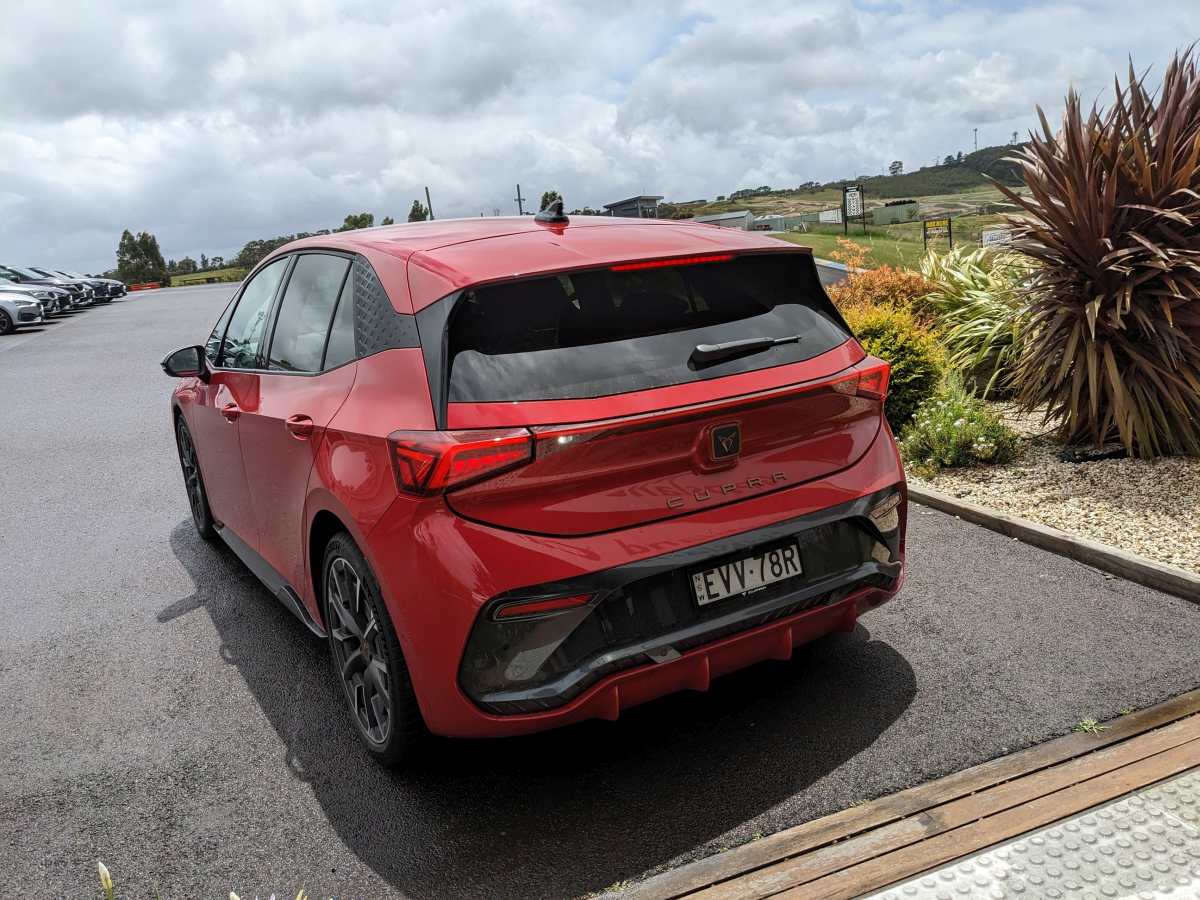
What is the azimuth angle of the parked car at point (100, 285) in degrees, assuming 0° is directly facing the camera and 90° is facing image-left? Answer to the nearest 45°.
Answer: approximately 315°

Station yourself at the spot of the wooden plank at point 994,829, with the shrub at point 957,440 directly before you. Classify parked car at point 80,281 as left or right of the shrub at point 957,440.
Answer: left

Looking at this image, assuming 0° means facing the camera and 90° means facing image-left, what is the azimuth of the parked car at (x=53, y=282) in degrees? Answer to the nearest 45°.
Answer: approximately 315°

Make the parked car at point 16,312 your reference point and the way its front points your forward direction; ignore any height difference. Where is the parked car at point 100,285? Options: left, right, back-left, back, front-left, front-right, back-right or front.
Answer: back-left

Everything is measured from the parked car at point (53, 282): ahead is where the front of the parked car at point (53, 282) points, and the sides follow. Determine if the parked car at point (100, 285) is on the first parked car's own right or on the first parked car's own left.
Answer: on the first parked car's own left
